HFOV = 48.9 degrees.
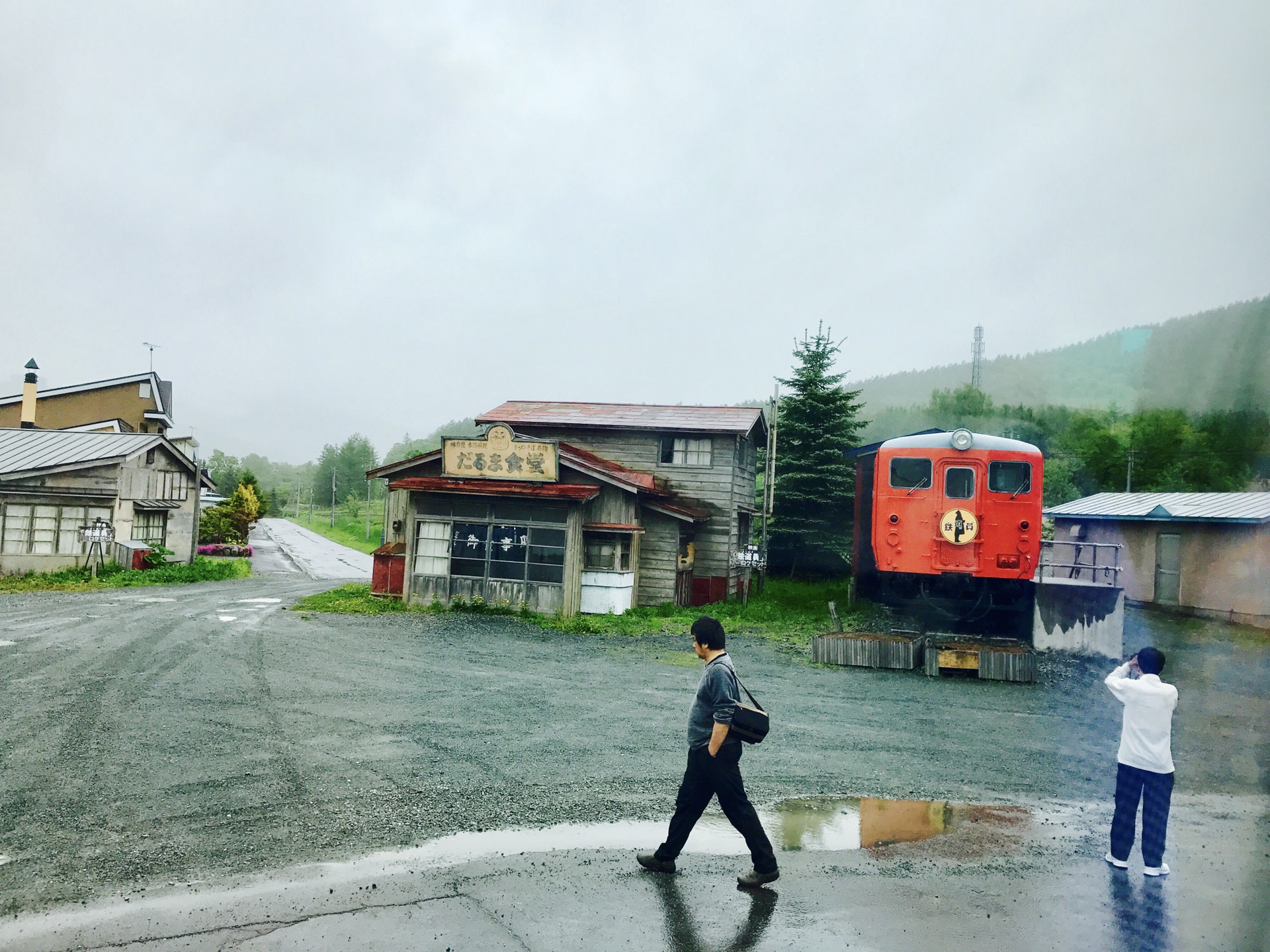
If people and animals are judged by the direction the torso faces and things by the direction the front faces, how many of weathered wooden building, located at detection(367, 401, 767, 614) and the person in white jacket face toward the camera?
1

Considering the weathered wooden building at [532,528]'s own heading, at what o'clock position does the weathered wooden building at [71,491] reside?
the weathered wooden building at [71,491] is roughly at 4 o'clock from the weathered wooden building at [532,528].

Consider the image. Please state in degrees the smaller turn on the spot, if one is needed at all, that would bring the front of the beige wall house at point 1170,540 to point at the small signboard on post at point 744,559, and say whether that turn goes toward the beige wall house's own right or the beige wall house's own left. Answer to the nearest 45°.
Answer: approximately 45° to the beige wall house's own right

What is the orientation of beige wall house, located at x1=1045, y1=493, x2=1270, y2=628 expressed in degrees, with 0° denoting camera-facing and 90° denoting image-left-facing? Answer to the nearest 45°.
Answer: approximately 45°

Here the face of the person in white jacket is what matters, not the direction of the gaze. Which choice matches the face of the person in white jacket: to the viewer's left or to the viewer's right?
to the viewer's left
